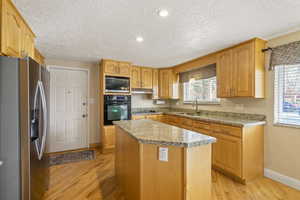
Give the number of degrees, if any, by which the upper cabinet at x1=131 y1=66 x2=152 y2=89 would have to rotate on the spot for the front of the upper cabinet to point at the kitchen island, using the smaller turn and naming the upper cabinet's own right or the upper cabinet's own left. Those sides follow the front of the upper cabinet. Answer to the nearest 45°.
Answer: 0° — it already faces it

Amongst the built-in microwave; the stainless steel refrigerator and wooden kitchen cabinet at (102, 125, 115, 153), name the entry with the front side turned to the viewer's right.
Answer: the stainless steel refrigerator

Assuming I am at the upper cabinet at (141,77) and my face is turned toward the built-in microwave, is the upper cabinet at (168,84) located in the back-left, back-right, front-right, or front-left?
back-left

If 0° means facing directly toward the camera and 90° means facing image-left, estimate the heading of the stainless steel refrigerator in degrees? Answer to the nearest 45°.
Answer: approximately 270°

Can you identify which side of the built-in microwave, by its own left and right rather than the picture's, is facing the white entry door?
right

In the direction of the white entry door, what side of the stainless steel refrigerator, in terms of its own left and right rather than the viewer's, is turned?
left
